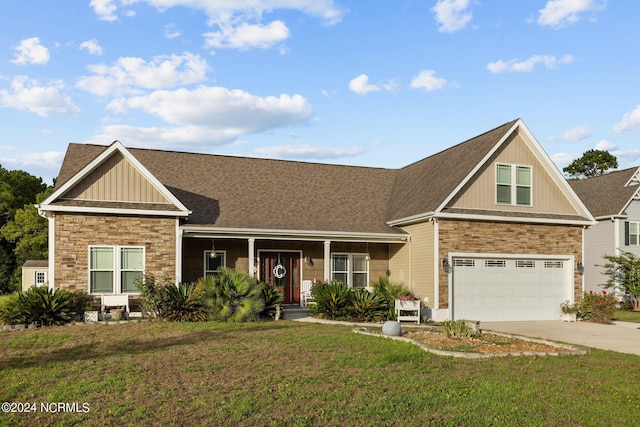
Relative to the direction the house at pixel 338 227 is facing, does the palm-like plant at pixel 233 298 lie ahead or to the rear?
ahead

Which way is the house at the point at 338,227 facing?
toward the camera

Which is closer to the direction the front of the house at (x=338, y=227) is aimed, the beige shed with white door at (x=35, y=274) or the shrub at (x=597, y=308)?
the shrub

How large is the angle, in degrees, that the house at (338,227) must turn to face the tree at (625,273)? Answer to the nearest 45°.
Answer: approximately 135° to its left

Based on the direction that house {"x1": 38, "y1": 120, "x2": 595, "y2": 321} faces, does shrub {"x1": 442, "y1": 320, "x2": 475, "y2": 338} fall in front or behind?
in front

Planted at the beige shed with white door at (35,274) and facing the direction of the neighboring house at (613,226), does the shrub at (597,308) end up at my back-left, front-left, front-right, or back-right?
front-right

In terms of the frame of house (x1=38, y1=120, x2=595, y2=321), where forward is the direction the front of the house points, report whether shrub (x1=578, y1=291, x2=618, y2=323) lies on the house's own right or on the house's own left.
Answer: on the house's own left

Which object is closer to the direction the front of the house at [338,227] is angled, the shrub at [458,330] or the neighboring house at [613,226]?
the shrub

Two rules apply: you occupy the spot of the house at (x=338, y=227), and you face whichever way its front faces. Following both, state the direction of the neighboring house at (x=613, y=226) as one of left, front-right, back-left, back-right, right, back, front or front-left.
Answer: back-left
